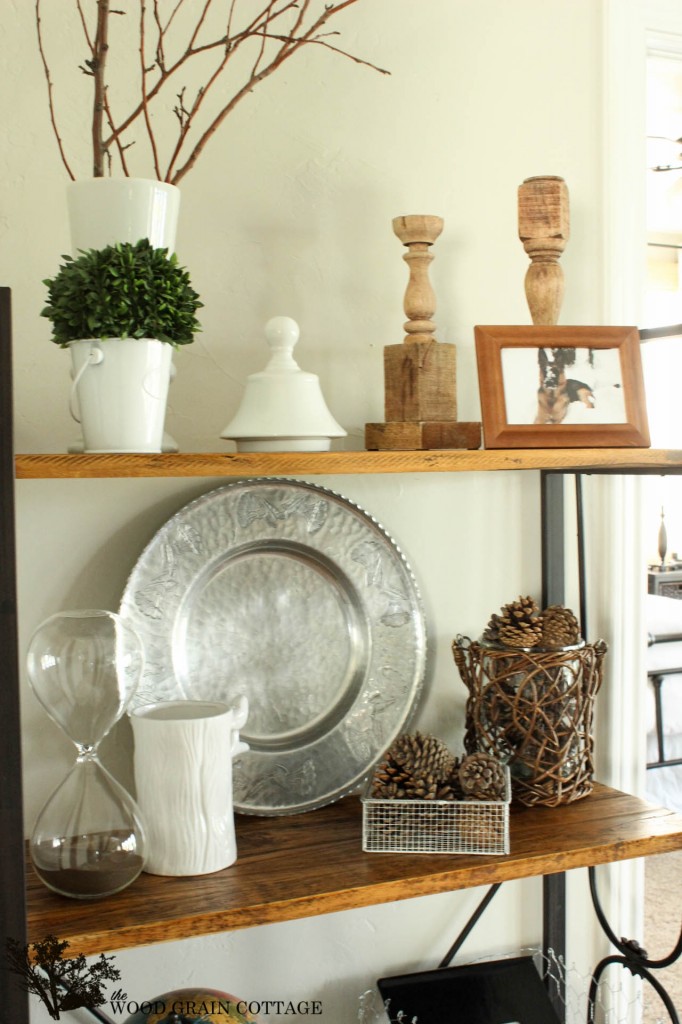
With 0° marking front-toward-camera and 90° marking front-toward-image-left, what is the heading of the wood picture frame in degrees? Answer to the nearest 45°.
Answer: approximately 0°
